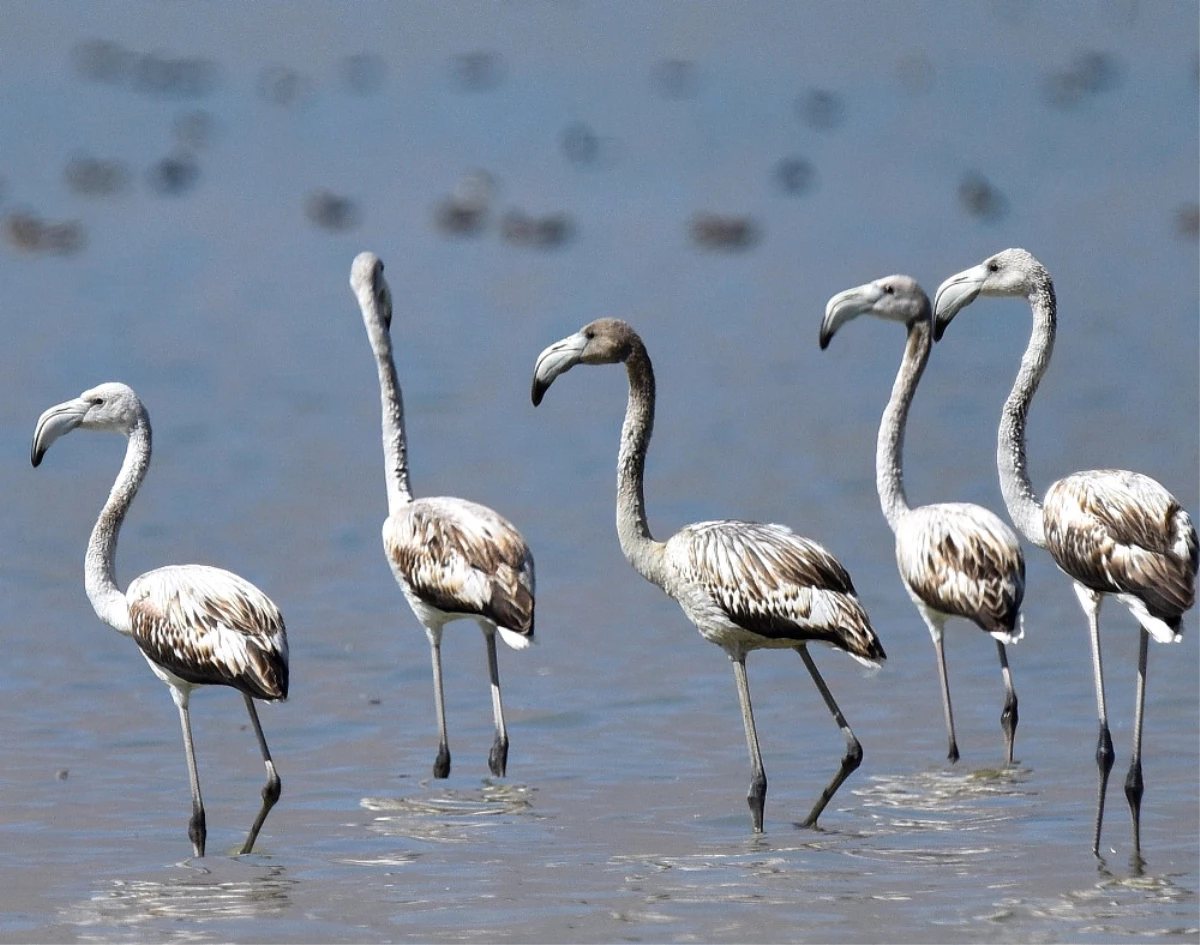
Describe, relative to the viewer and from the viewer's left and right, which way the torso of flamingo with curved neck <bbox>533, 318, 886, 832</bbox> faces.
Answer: facing to the left of the viewer

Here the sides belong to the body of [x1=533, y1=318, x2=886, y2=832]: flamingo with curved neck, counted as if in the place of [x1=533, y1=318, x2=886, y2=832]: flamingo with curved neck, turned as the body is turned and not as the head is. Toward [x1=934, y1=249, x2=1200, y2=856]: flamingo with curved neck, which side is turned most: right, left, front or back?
back

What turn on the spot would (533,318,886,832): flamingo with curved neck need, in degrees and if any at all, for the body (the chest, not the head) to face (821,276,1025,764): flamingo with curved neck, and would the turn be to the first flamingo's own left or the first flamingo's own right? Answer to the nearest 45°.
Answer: approximately 135° to the first flamingo's own right
